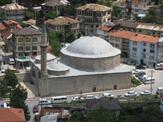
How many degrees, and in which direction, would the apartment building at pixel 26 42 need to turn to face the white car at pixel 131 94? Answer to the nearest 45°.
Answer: approximately 45° to its left

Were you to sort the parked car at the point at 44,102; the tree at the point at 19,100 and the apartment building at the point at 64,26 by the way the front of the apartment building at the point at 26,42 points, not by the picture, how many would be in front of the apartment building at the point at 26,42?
2

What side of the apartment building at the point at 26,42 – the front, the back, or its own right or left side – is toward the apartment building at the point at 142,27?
left

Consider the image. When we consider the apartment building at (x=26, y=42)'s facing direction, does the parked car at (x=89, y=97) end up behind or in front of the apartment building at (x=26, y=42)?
in front

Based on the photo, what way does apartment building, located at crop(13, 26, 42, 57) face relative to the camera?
toward the camera

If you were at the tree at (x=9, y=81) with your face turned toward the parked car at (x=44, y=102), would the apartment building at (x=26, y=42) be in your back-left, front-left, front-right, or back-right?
back-left

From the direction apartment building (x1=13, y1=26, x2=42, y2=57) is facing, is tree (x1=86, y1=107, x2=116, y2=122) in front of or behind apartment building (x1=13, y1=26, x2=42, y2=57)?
in front

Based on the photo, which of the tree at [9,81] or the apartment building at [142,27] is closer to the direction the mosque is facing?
the tree

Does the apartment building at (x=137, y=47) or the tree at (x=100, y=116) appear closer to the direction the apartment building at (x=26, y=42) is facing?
the tree

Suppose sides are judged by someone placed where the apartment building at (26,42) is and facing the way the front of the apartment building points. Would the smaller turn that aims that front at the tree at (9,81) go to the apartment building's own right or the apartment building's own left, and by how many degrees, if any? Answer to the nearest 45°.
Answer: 0° — it already faces it
